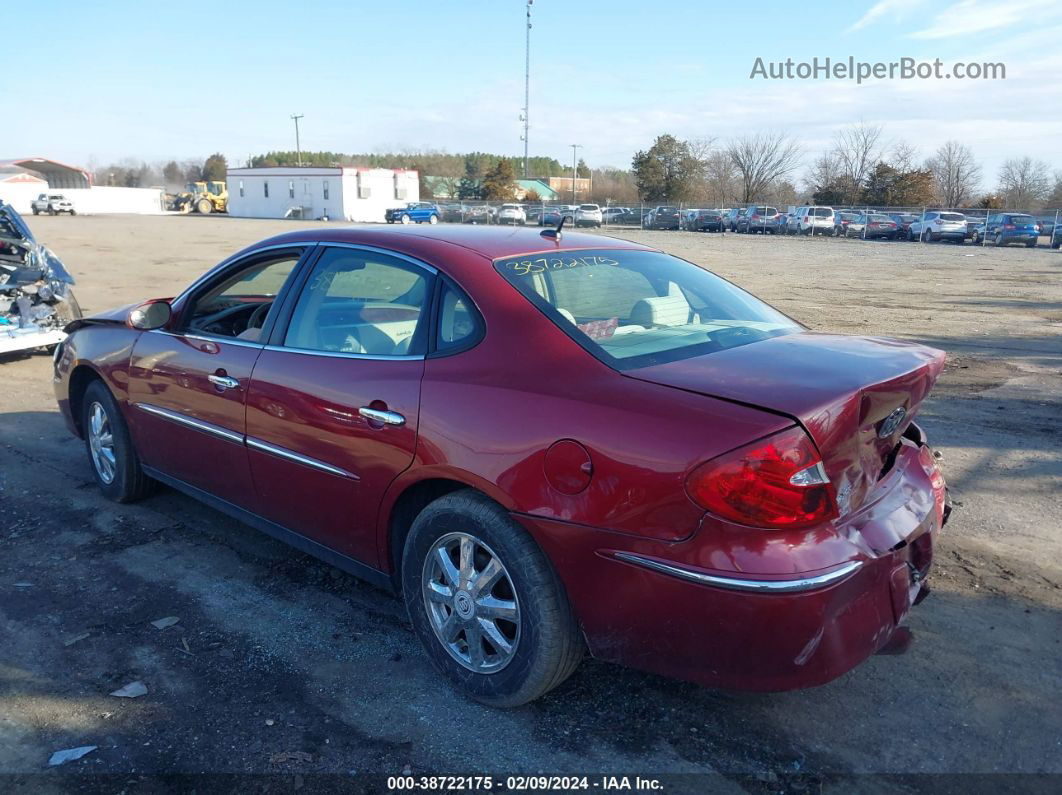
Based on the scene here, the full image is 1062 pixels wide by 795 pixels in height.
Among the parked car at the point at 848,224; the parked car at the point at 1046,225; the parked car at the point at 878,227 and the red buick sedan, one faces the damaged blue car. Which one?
the red buick sedan

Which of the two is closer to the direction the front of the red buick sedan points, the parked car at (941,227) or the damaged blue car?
the damaged blue car

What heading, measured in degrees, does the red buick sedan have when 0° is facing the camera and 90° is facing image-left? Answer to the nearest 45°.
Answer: approximately 135°
